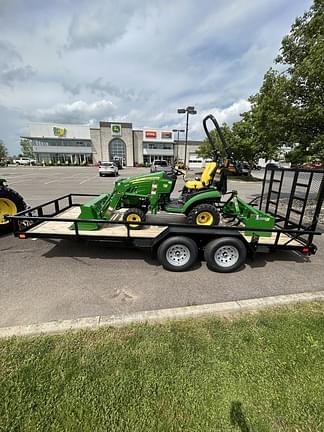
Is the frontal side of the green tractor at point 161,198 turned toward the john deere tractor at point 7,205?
yes

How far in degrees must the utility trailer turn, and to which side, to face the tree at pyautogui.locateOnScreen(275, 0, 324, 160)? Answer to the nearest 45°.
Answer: approximately 135° to its right

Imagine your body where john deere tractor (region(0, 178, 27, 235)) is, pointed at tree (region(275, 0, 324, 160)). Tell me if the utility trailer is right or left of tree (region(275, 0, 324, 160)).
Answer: right

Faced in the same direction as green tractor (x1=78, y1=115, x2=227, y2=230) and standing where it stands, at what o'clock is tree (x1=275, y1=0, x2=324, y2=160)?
The tree is roughly at 5 o'clock from the green tractor.

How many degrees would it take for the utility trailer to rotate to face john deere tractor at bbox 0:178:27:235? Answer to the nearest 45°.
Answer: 0° — it already faces it

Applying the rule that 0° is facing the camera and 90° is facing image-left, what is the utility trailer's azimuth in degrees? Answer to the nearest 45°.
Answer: approximately 90°

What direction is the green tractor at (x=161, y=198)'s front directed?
to the viewer's left
